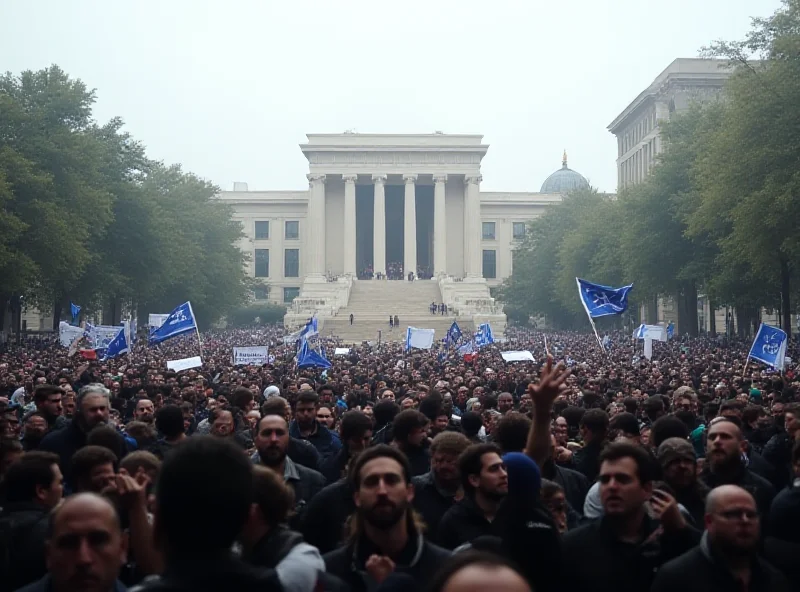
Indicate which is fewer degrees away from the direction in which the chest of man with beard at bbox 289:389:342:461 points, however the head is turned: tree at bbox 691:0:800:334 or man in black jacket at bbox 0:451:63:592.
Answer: the man in black jacket

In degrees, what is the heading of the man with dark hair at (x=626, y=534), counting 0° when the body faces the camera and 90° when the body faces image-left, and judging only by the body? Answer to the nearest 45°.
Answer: approximately 45°

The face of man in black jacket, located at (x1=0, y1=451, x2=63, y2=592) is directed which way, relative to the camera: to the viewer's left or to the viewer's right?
to the viewer's right

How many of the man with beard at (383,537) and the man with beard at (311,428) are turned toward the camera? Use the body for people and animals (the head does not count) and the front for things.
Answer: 2

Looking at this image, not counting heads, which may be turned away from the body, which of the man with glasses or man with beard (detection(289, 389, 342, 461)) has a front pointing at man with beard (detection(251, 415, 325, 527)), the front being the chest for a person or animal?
man with beard (detection(289, 389, 342, 461))

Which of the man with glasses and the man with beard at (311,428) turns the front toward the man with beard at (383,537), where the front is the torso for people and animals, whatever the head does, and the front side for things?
the man with beard at (311,428)

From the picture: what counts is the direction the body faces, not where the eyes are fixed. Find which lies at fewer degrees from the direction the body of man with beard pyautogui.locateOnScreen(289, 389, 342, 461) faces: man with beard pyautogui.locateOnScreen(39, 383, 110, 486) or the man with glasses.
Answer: the man with glasses

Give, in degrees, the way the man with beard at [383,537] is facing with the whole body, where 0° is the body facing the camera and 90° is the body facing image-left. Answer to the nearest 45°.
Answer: approximately 0°

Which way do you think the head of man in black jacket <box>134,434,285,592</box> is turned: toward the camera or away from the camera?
away from the camera

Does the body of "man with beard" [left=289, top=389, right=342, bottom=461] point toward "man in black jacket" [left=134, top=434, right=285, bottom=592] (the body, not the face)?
yes

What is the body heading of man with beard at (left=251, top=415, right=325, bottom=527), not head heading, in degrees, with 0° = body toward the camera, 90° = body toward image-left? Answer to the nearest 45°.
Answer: approximately 0°
